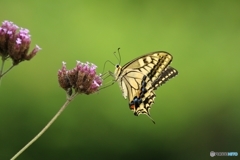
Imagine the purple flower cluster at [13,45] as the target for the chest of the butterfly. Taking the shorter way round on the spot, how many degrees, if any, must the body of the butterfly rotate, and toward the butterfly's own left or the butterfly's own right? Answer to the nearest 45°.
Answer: approximately 45° to the butterfly's own left

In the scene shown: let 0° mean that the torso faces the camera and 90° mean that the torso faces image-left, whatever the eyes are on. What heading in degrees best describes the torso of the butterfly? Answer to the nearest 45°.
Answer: approximately 90°
